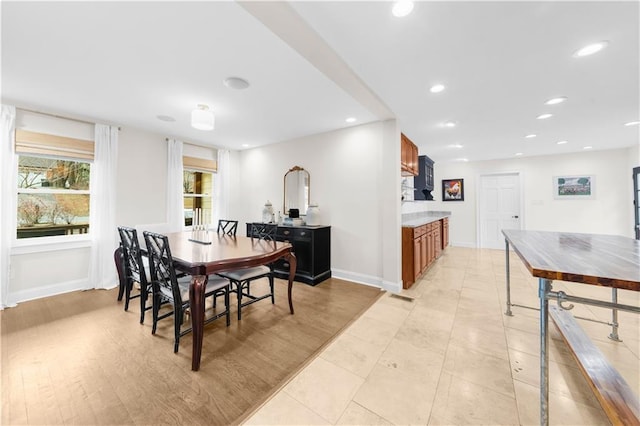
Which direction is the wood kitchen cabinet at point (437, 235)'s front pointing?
to the viewer's right

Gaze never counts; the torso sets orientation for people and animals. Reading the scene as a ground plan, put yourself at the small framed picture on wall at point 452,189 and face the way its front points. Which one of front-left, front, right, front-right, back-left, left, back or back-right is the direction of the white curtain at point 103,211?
front-right

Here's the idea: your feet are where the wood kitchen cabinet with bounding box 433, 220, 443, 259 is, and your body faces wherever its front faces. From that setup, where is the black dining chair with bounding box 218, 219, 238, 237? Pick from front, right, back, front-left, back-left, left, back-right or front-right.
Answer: back-right

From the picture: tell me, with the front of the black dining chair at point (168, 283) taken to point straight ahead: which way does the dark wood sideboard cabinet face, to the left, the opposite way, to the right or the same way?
the opposite way

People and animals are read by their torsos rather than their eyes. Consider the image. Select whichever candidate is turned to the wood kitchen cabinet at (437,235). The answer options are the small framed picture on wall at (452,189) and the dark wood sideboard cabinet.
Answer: the small framed picture on wall

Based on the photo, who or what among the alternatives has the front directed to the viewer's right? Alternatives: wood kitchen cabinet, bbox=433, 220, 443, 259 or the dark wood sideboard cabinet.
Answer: the wood kitchen cabinet

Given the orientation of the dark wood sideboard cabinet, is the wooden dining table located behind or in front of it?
in front

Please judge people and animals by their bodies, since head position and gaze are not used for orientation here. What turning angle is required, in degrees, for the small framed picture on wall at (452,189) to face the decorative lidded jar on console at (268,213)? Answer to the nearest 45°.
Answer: approximately 45° to its right

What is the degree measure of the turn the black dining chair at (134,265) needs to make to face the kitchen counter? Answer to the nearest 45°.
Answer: approximately 45° to its right

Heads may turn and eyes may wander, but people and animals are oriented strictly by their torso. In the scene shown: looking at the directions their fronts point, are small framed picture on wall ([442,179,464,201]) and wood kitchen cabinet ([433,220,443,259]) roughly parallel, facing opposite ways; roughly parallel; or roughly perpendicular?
roughly perpendicular

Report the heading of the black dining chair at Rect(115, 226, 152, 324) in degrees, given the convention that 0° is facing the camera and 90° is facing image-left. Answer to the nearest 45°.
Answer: approximately 225°
